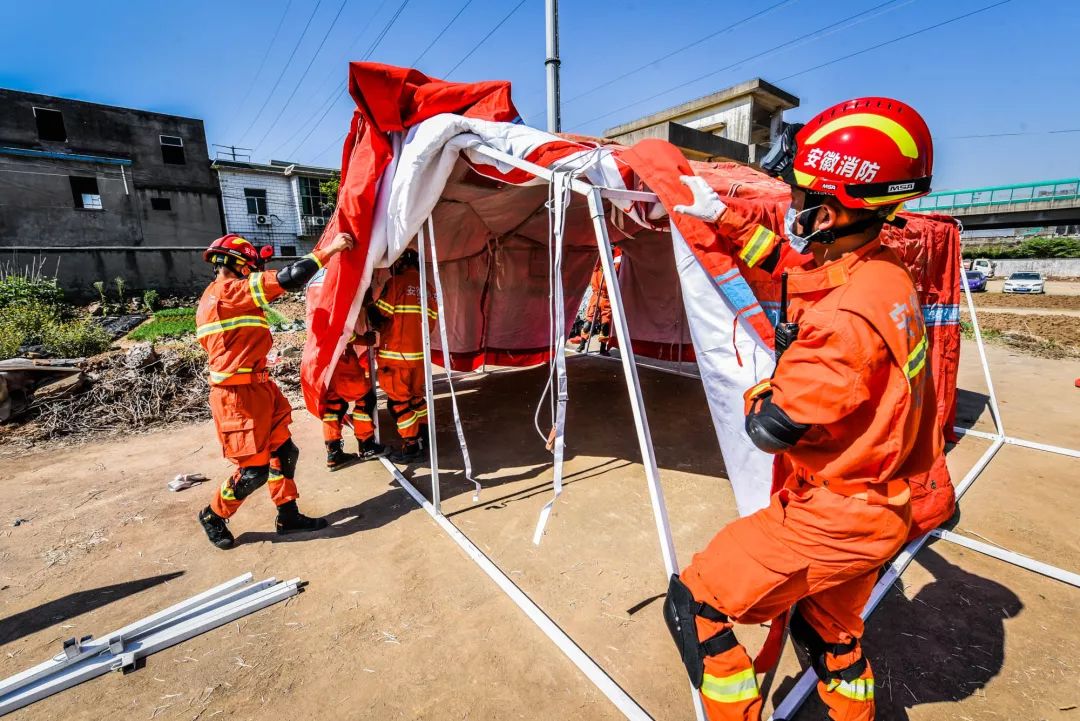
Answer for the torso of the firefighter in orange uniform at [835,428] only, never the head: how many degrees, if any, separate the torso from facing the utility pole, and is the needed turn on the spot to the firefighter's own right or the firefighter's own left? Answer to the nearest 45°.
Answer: approximately 45° to the firefighter's own right

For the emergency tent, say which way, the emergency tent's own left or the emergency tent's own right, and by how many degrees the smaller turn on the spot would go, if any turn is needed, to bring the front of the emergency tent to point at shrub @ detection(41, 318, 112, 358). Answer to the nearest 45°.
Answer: approximately 90° to the emergency tent's own right

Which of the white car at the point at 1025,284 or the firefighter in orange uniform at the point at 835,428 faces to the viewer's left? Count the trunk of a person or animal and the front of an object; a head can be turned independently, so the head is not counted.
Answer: the firefighter in orange uniform

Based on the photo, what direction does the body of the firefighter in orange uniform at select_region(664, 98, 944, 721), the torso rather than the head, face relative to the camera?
to the viewer's left

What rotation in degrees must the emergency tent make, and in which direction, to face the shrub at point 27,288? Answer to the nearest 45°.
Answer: approximately 135° to its right

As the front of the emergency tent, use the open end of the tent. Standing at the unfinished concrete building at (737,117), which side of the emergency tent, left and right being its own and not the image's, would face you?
back

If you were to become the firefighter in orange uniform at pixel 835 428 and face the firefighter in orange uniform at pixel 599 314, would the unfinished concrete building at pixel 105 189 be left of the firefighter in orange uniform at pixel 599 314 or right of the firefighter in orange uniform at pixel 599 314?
left

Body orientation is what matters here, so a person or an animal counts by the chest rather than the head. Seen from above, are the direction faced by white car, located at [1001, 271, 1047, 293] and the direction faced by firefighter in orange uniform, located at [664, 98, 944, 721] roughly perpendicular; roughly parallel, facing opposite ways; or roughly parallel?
roughly perpendicular

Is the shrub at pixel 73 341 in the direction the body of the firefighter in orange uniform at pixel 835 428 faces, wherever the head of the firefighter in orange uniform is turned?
yes

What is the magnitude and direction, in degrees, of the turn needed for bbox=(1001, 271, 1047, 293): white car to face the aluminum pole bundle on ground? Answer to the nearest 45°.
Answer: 0° — it already faces it
